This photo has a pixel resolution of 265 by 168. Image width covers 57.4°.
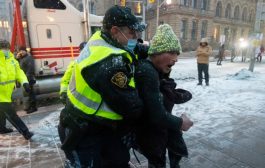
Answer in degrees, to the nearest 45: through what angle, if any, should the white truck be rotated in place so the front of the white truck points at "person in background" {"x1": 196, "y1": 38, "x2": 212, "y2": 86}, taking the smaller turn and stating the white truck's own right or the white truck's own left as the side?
0° — it already faces them

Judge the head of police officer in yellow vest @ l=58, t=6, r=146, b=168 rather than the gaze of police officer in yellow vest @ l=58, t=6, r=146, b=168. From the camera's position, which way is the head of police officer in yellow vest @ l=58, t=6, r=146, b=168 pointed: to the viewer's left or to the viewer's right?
to the viewer's right

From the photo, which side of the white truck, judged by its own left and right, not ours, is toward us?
right

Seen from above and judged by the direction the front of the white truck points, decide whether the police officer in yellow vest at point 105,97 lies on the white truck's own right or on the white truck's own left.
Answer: on the white truck's own right
